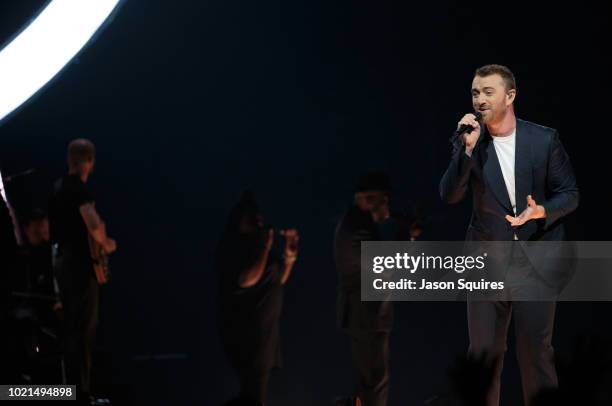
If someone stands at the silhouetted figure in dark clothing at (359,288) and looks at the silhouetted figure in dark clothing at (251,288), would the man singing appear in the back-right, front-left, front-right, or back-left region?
back-left

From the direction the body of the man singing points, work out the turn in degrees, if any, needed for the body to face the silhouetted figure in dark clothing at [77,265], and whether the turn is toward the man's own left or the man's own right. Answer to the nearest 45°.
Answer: approximately 45° to the man's own right

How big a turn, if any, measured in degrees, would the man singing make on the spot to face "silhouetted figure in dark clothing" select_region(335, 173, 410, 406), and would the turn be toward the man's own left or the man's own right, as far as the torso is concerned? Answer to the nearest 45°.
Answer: approximately 90° to the man's own right

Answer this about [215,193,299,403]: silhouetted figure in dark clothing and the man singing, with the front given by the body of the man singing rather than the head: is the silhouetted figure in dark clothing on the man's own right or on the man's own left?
on the man's own right
